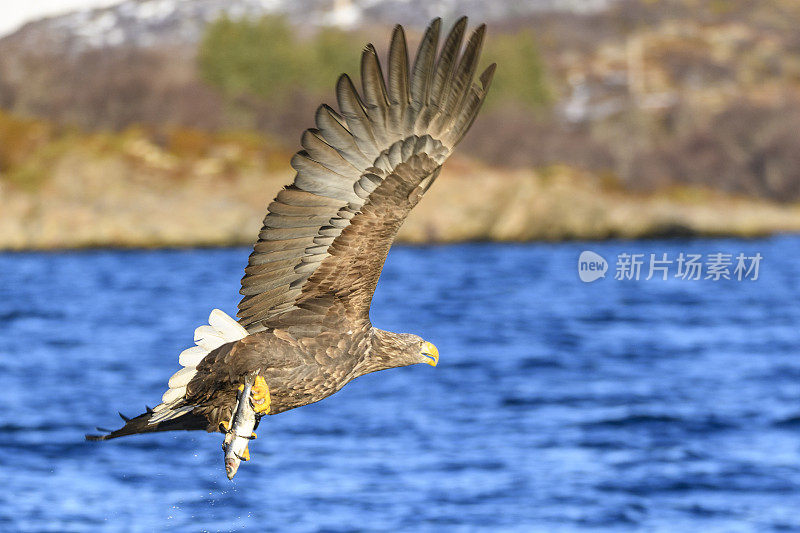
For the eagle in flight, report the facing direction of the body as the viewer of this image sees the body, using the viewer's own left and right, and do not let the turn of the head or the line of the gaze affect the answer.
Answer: facing to the right of the viewer
